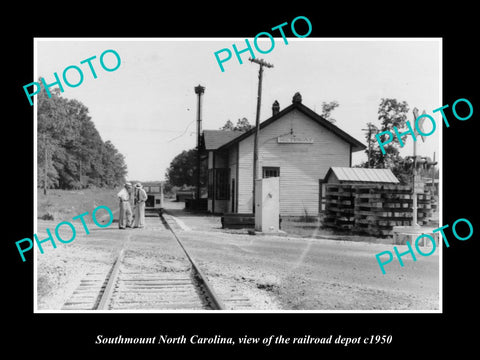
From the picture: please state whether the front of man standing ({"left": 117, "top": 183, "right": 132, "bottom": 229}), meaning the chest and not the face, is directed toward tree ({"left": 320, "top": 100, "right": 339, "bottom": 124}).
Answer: no

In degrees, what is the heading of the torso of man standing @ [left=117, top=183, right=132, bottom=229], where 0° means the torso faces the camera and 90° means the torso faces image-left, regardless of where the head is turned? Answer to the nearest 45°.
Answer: approximately 315°
